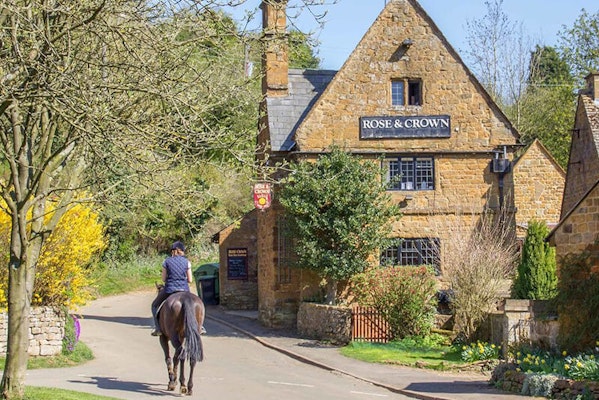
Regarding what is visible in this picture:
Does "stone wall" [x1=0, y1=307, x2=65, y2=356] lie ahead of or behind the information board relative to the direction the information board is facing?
ahead

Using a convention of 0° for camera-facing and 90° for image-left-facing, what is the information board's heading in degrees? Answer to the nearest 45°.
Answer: approximately 0°

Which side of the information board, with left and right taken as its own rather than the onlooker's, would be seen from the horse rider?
front

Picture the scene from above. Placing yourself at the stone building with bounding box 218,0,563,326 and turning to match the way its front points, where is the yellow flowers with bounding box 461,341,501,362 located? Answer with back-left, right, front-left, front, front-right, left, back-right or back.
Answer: front

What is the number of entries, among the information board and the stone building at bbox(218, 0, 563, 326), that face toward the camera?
2

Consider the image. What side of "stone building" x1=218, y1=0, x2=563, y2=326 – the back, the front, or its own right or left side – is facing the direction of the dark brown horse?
front

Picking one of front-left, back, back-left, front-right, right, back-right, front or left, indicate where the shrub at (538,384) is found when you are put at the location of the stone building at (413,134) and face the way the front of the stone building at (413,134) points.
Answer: front

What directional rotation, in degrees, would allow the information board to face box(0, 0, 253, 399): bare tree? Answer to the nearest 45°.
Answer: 0° — it already faces it

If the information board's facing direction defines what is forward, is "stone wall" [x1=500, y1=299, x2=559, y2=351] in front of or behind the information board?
in front

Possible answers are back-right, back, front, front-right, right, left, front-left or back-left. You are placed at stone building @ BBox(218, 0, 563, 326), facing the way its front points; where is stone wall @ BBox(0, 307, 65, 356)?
front-right
